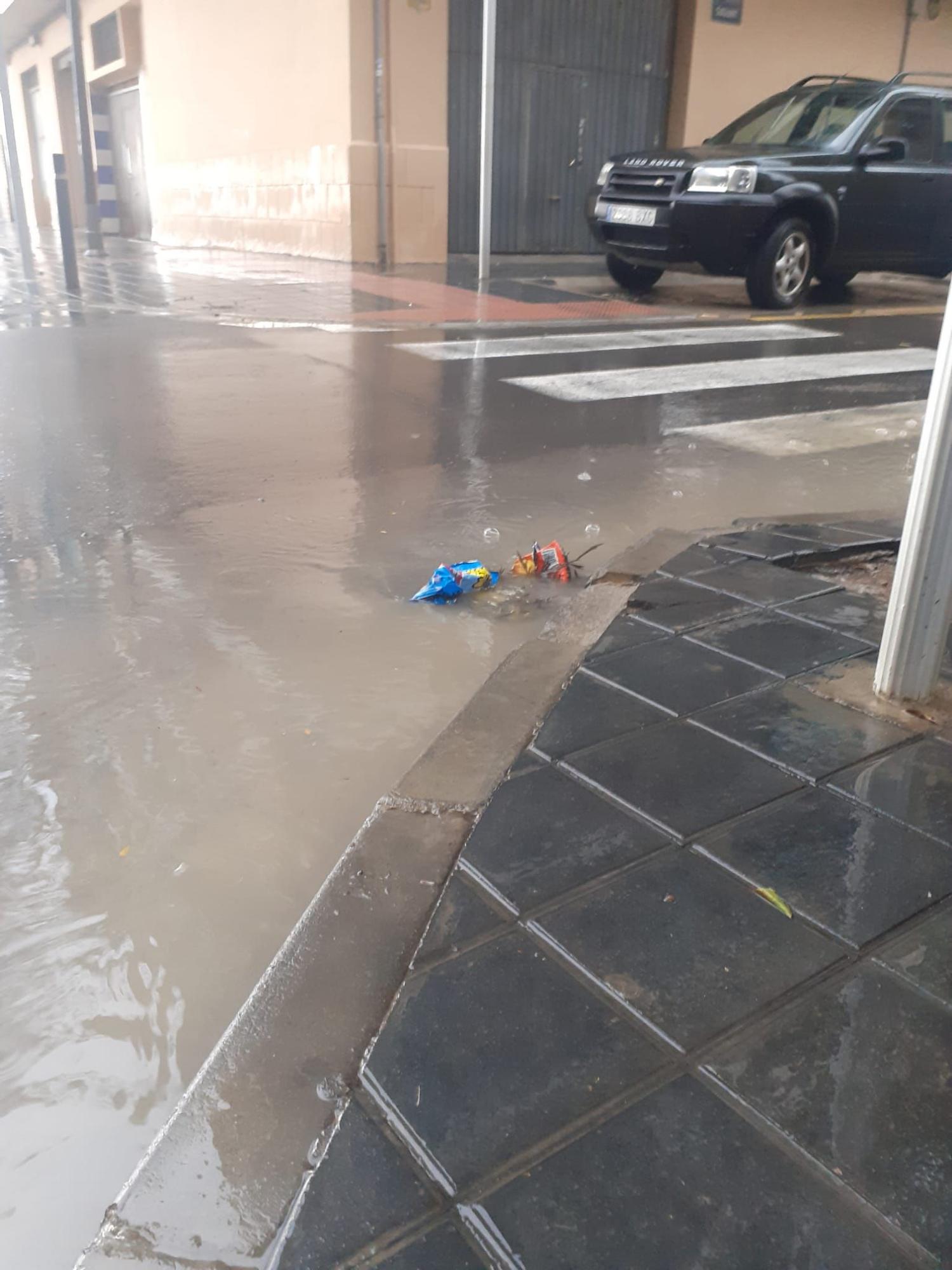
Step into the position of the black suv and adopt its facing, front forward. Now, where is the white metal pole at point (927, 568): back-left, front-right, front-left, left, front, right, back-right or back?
front-left

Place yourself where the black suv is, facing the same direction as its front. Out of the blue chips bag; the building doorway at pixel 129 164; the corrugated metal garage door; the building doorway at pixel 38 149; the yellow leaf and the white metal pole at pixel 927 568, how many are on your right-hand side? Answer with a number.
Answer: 3

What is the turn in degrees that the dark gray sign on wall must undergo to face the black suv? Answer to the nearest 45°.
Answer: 0° — it already faces it

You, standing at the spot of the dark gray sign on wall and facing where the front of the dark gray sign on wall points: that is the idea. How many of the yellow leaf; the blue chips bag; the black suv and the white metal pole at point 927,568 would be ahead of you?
4

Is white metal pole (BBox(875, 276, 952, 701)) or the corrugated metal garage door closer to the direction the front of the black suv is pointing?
the white metal pole

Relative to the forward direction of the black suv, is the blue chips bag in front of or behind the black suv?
in front

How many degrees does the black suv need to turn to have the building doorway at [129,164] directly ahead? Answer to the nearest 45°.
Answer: approximately 90° to its right

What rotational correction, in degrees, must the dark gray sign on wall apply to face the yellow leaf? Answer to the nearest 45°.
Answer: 0° — it already faces it

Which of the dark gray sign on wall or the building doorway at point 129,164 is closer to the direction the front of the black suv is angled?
the building doorway

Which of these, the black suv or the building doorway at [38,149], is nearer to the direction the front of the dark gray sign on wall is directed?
the black suv

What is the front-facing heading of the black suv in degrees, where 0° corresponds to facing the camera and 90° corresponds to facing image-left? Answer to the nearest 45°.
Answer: approximately 45°
